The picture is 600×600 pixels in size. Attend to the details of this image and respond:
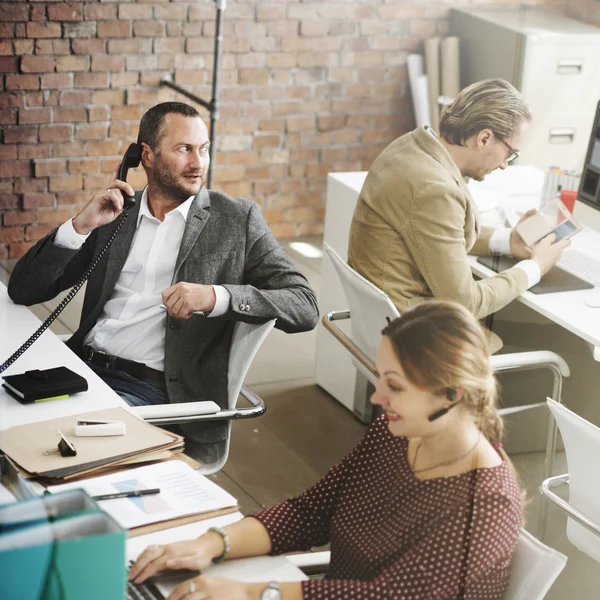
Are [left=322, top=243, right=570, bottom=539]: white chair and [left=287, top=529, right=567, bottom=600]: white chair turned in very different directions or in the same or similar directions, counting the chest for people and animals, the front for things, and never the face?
very different directions

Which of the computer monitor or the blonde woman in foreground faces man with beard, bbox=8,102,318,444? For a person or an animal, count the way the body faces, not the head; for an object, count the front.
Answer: the computer monitor

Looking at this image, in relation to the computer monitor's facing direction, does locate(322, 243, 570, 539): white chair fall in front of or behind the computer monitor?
in front

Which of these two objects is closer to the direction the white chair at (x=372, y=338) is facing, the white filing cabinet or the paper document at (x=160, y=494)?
the white filing cabinet

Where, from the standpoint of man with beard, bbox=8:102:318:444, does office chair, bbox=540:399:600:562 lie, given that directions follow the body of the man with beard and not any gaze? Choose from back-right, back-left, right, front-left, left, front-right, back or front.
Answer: left

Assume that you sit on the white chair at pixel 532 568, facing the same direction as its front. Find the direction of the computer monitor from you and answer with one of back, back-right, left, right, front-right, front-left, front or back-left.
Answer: back-right

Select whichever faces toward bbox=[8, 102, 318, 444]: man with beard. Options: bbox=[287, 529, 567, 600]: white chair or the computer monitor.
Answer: the computer monitor

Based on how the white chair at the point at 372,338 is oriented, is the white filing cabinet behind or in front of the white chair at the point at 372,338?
in front

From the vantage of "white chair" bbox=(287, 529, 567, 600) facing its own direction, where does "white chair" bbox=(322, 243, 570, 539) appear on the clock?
"white chair" bbox=(322, 243, 570, 539) is roughly at 4 o'clock from "white chair" bbox=(287, 529, 567, 600).

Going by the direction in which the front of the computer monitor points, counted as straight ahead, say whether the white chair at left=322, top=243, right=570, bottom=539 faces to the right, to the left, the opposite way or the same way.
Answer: the opposite way

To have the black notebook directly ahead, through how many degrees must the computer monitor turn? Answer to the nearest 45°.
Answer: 0° — it already faces it

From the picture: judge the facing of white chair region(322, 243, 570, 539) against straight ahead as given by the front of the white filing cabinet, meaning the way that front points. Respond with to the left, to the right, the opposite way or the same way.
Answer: to the left

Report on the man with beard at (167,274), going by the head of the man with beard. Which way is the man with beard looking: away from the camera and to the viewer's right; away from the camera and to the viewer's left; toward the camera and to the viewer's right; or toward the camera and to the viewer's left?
toward the camera and to the viewer's right

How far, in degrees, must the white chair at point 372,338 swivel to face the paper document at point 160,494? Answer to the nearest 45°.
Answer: approximately 135° to its right
